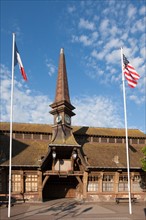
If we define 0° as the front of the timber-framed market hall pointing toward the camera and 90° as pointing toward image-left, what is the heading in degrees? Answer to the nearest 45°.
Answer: approximately 0°

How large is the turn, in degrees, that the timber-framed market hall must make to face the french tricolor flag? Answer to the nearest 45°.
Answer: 0° — it already faces it
